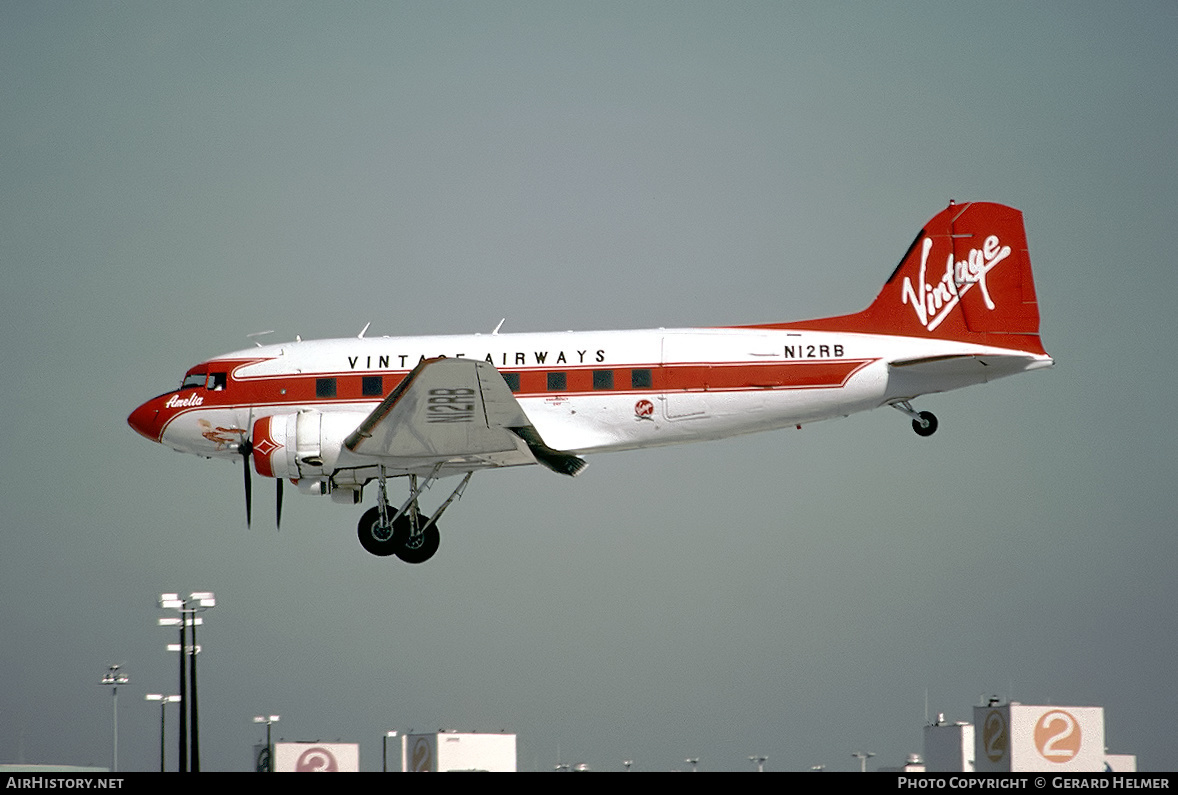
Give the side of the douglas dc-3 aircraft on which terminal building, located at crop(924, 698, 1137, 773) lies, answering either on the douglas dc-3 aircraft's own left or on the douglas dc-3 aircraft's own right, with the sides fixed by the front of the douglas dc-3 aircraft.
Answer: on the douglas dc-3 aircraft's own right

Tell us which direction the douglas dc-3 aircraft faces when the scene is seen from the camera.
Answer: facing to the left of the viewer

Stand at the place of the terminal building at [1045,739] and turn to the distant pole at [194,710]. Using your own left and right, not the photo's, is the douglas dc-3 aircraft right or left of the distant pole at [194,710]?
left

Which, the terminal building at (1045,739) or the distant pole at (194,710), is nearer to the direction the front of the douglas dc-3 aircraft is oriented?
the distant pole

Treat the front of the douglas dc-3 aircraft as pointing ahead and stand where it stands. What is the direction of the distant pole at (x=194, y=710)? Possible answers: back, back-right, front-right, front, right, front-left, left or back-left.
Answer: front-right

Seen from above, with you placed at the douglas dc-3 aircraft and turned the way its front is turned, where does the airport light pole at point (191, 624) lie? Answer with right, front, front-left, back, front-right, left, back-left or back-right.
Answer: front-right

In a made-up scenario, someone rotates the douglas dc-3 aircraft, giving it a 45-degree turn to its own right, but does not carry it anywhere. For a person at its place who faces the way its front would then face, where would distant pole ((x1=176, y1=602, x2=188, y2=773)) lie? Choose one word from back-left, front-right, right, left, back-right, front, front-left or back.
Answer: front
